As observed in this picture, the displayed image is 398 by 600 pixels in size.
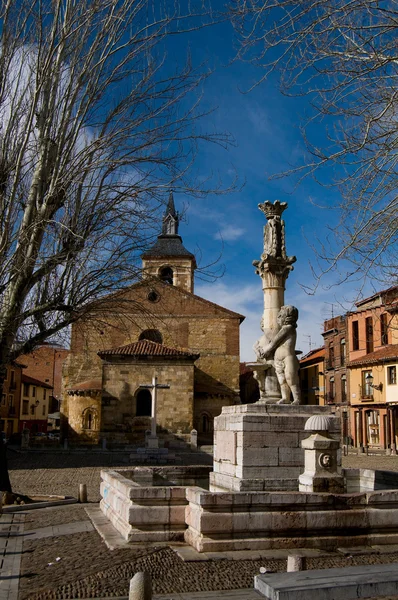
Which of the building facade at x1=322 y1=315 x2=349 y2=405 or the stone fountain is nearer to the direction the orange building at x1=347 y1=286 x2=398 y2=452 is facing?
the stone fountain

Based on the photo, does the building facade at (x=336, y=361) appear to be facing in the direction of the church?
no

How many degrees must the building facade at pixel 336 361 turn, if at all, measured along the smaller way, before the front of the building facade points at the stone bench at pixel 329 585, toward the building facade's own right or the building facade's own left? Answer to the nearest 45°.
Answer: approximately 45° to the building facade's own left

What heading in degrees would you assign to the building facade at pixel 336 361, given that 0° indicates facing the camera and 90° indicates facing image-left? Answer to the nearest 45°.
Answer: approximately 45°

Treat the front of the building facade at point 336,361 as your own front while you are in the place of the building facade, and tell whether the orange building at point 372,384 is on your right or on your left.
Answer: on your left

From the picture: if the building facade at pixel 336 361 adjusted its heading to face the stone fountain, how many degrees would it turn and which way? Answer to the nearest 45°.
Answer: approximately 45° to its left

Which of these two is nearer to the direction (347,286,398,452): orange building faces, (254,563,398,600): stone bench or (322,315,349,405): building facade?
the stone bench

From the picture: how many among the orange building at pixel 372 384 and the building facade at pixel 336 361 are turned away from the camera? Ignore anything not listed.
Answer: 0

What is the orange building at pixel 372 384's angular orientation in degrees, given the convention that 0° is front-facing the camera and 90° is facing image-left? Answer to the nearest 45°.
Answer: approximately 45°

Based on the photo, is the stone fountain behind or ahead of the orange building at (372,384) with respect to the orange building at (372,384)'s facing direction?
ahead

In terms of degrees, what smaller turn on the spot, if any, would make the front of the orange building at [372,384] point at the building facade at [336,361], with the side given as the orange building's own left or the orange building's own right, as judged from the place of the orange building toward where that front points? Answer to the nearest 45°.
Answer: approximately 135° to the orange building's own right
